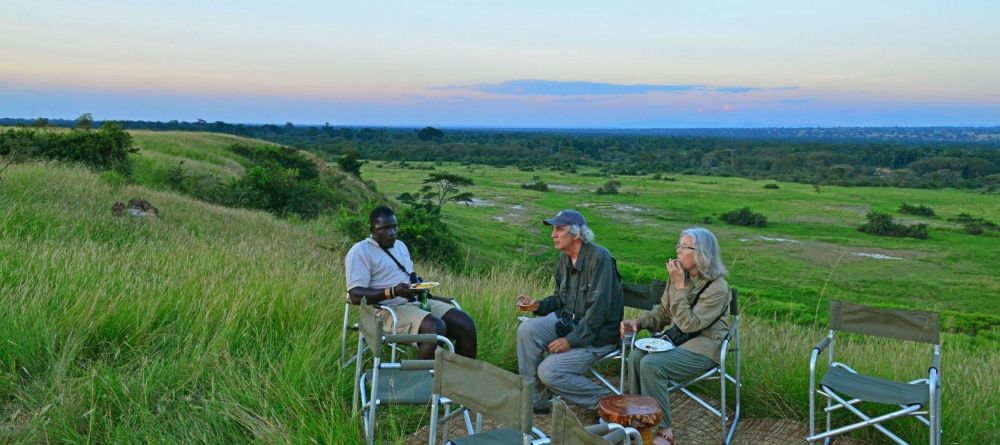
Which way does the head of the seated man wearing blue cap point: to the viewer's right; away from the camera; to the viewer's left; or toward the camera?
to the viewer's left

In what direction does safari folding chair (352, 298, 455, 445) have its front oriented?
to the viewer's right

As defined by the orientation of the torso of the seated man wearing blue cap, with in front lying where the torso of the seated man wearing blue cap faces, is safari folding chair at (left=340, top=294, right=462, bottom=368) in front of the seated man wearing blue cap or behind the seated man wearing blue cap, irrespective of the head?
in front

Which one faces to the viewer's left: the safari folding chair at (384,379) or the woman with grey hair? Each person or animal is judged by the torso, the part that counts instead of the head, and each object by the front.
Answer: the woman with grey hair

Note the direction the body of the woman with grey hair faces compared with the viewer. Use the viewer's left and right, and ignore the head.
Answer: facing to the left of the viewer

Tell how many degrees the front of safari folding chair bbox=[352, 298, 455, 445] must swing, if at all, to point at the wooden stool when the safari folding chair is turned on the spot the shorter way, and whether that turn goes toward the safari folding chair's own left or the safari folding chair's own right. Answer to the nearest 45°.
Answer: approximately 45° to the safari folding chair's own right

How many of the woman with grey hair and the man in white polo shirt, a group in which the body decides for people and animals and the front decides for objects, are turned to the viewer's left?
1

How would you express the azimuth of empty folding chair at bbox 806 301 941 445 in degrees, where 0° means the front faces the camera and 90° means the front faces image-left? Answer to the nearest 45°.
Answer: approximately 45°

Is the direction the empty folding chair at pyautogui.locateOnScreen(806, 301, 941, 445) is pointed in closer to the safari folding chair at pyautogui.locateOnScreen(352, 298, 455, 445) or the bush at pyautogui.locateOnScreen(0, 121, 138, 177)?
the safari folding chair

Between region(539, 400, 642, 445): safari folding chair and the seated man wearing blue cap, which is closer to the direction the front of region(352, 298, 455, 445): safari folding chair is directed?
the seated man wearing blue cap

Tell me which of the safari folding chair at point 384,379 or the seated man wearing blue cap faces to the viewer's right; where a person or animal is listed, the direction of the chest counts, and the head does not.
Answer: the safari folding chair

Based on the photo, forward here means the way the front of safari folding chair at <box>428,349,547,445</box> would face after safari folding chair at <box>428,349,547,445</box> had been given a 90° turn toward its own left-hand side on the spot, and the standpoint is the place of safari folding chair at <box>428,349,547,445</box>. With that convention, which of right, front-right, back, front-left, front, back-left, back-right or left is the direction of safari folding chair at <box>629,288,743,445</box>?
right

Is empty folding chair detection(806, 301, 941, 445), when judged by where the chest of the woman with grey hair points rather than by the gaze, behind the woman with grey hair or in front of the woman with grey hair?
behind

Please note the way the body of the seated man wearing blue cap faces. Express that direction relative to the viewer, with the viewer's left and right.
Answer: facing the viewer and to the left of the viewer

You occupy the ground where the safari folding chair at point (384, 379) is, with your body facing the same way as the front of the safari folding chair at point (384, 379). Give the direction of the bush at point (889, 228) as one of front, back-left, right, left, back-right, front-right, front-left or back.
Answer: front-left

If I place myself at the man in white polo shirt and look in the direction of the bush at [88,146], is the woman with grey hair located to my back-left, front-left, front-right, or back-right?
back-right

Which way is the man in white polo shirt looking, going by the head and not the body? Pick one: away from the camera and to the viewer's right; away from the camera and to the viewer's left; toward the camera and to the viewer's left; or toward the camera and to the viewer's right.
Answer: toward the camera and to the viewer's right

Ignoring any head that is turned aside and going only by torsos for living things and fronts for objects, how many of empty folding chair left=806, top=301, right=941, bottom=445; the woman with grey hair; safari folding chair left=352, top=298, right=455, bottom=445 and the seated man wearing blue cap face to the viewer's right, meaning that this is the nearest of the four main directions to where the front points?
1

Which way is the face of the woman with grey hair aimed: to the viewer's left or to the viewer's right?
to the viewer's left

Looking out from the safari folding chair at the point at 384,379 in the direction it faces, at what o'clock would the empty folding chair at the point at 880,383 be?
The empty folding chair is roughly at 12 o'clock from the safari folding chair.

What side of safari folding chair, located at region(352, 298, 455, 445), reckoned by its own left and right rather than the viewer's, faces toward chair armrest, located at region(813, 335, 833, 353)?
front
